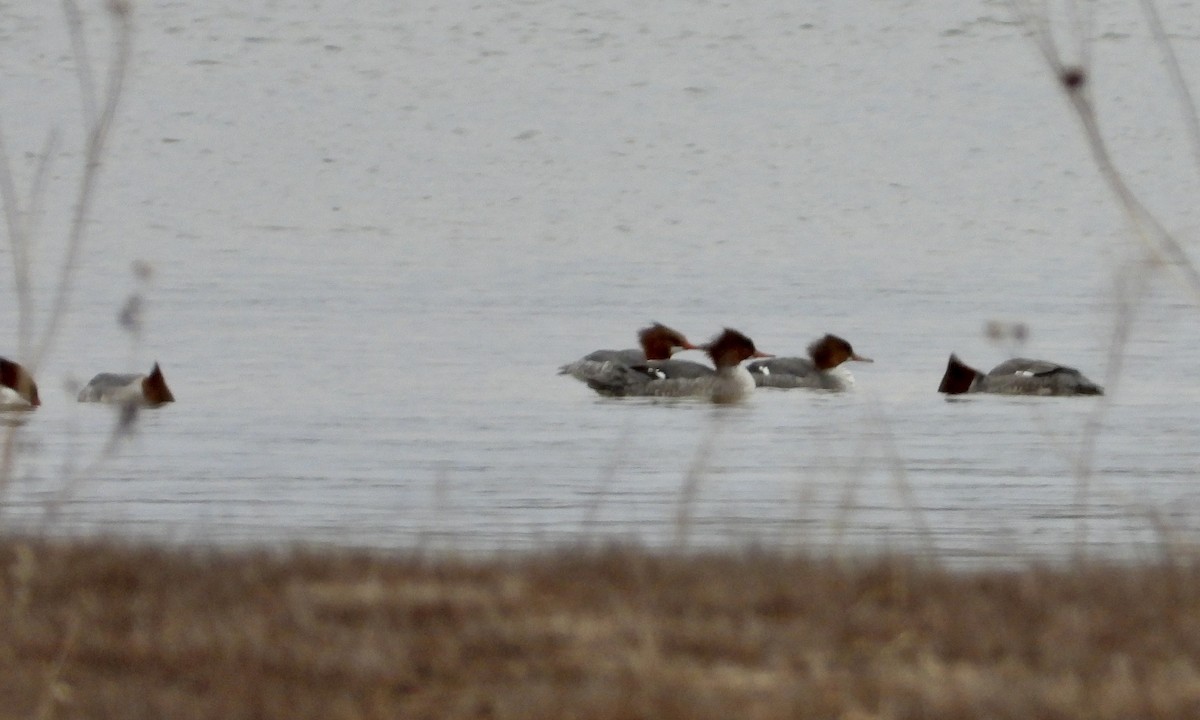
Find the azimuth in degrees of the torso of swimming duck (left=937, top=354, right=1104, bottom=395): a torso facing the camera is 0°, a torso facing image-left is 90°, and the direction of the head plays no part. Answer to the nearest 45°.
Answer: approximately 90°

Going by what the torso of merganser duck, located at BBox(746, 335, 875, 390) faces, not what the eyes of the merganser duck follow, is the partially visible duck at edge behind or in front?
behind

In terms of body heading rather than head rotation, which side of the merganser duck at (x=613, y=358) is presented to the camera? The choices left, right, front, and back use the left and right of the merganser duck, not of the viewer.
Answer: right

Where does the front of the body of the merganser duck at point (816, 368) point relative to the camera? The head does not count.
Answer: to the viewer's right

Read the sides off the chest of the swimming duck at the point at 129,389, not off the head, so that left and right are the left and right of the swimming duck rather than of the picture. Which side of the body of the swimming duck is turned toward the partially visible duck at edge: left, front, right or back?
back

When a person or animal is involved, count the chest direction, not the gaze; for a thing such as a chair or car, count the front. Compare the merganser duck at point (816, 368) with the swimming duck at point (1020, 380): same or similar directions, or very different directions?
very different directions

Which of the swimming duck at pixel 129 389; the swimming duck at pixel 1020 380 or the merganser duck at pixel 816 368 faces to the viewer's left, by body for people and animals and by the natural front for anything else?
the swimming duck at pixel 1020 380

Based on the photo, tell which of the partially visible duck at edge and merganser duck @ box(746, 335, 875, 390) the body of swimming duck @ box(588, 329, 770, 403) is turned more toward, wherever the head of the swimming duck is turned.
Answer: the merganser duck

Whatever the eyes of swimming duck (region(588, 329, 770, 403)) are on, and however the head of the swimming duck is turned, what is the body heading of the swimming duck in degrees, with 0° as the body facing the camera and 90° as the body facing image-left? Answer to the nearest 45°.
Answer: approximately 270°

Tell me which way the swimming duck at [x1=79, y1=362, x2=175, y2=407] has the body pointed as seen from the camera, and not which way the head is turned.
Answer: to the viewer's right

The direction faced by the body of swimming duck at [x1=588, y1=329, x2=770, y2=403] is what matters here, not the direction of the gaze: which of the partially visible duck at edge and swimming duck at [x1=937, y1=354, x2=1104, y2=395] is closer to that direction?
the swimming duck

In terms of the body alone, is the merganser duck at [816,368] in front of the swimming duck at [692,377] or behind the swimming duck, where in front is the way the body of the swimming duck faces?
in front
